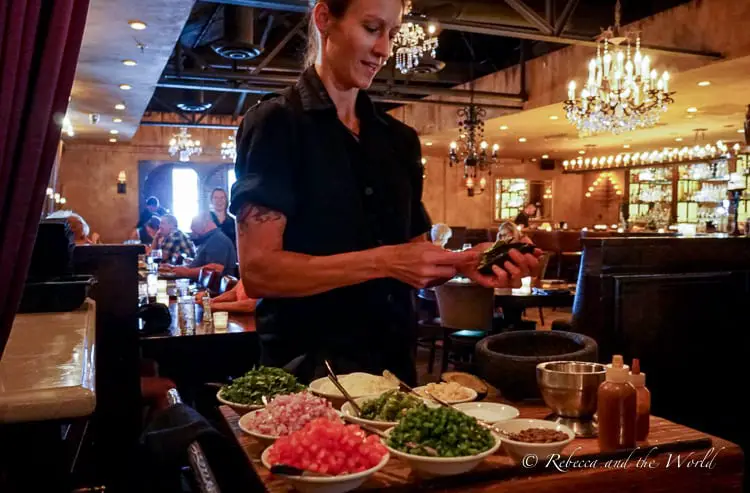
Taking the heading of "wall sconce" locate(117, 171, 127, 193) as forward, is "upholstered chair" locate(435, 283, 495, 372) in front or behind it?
in front

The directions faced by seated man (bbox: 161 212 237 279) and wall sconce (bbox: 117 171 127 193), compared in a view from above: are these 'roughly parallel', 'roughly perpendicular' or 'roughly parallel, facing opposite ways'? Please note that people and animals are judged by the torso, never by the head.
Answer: roughly perpendicular

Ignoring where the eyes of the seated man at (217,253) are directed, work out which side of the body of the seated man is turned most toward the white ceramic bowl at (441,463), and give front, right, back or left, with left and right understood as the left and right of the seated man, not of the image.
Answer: left

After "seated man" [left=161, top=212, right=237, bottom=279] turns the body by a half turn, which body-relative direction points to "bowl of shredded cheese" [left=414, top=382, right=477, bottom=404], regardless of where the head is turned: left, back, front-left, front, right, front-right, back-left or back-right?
right

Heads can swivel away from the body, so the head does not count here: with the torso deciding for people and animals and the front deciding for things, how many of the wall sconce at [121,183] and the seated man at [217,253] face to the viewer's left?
1

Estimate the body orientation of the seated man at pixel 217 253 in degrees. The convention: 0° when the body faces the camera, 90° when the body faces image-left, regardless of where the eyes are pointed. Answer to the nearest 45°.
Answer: approximately 90°

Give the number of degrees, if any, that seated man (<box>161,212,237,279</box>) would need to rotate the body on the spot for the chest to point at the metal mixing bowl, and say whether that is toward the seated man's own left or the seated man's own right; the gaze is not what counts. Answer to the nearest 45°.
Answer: approximately 90° to the seated man's own left

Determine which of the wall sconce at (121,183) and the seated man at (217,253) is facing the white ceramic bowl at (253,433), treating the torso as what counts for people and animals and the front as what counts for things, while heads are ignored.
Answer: the wall sconce

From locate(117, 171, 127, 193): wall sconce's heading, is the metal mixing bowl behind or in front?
in front

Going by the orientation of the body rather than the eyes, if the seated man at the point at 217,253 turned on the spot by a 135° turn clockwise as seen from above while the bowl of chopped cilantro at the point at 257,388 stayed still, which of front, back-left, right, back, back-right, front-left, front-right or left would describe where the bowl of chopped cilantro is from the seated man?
back-right

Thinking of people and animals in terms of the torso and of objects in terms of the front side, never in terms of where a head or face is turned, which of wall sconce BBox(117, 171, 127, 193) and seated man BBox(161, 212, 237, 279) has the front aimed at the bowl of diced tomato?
the wall sconce
